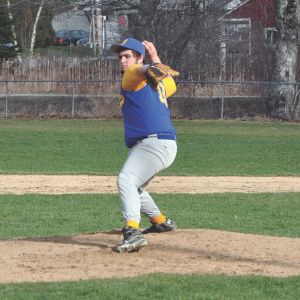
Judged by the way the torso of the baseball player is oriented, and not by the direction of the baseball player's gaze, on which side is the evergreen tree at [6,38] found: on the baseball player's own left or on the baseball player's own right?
on the baseball player's own right

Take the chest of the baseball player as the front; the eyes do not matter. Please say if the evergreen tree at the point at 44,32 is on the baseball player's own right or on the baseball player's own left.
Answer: on the baseball player's own right

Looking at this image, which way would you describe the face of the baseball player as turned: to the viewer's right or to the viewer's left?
to the viewer's left
